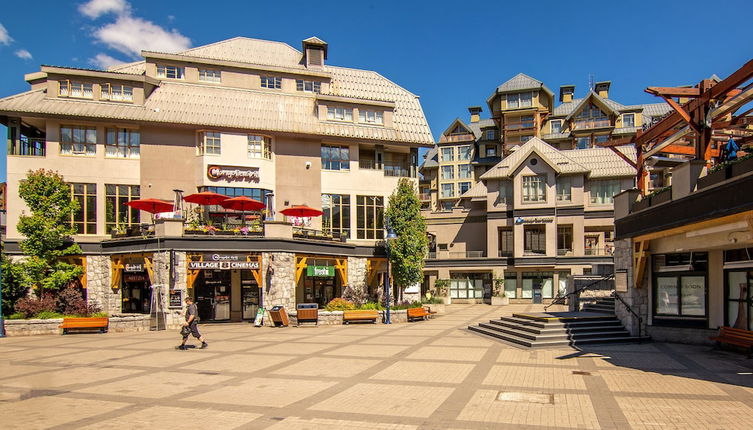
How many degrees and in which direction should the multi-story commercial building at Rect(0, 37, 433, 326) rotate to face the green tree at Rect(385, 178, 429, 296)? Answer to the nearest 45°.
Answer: approximately 90° to its left

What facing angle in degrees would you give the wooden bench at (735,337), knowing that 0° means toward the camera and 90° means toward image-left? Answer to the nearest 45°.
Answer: approximately 45°

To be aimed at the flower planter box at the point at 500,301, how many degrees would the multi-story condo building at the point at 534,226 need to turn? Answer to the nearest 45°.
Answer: approximately 45° to its right

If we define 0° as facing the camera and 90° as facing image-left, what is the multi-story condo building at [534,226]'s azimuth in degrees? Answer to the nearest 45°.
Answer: approximately 0°

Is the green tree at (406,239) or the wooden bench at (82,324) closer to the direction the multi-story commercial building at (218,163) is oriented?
the wooden bench

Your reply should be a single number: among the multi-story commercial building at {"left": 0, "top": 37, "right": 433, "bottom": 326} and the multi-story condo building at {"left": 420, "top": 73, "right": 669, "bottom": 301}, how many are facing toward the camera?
2
